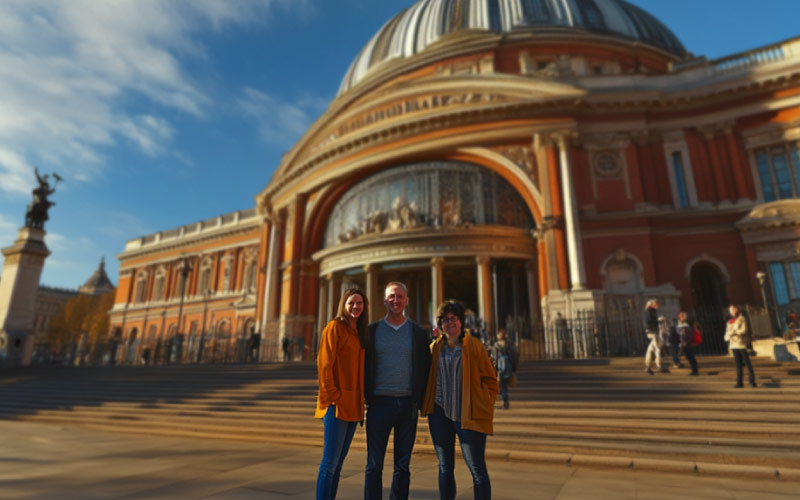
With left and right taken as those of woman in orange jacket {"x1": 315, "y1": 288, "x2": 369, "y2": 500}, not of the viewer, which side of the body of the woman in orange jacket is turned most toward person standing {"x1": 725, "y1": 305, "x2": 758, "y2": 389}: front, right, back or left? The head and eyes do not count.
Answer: left

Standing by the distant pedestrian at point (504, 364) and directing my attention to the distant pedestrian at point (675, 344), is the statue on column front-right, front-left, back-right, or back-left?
back-left

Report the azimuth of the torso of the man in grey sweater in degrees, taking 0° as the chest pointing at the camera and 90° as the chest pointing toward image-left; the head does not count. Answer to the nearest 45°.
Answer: approximately 0°

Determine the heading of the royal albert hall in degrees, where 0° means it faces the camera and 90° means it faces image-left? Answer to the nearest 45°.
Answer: approximately 45°

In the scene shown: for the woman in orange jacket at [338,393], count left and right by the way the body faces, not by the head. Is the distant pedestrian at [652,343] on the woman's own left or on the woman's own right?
on the woman's own left

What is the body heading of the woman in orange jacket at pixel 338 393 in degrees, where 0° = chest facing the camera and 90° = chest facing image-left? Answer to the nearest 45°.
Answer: approximately 315°
